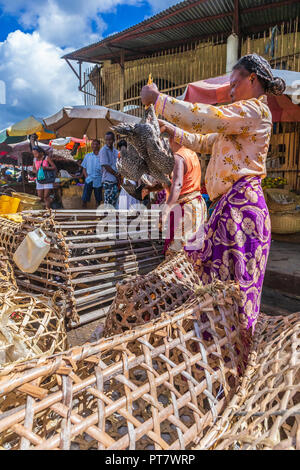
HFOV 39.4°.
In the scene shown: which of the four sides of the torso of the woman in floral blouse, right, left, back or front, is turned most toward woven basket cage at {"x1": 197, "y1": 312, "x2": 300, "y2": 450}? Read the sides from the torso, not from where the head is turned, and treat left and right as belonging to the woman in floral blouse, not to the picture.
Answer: left

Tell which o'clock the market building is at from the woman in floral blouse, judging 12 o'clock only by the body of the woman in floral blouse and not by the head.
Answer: The market building is roughly at 3 o'clock from the woman in floral blouse.

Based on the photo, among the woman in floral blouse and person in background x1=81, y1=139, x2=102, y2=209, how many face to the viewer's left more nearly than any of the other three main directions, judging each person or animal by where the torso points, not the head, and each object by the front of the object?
1

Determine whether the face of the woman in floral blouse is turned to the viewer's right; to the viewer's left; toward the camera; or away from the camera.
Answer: to the viewer's left

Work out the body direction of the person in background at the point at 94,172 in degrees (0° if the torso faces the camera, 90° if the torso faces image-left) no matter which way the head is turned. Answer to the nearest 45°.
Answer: approximately 0°

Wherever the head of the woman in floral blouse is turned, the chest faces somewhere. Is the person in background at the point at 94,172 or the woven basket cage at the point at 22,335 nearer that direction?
the woven basket cage

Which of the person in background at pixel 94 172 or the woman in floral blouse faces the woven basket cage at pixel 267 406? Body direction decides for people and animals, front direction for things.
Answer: the person in background

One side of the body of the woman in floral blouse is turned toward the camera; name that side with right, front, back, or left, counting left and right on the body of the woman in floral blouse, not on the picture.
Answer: left

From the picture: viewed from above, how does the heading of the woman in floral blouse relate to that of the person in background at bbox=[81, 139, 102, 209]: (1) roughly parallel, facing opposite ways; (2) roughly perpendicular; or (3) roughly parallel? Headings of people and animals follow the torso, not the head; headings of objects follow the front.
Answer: roughly perpendicular

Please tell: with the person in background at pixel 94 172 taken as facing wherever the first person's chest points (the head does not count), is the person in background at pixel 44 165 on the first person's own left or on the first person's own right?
on the first person's own right

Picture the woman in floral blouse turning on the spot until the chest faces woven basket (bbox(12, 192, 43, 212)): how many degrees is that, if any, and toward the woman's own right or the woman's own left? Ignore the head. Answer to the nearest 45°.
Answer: approximately 45° to the woman's own right
